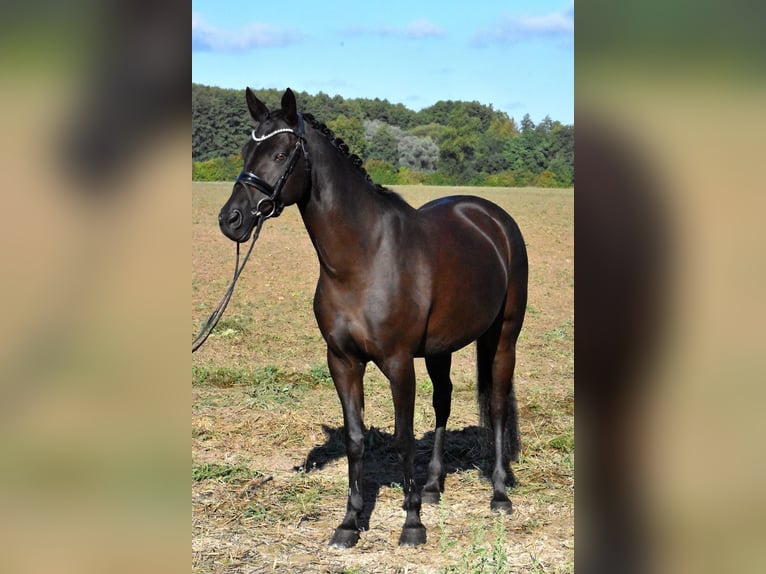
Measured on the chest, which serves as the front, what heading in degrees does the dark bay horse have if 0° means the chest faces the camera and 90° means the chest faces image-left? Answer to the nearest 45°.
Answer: approximately 45°

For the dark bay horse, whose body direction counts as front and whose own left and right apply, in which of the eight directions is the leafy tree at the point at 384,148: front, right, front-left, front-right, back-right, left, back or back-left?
back-right

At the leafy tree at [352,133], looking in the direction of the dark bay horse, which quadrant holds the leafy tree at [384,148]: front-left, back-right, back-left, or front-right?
back-left

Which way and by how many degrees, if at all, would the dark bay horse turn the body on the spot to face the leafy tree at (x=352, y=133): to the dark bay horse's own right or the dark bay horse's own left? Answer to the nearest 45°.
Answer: approximately 135° to the dark bay horse's own right
